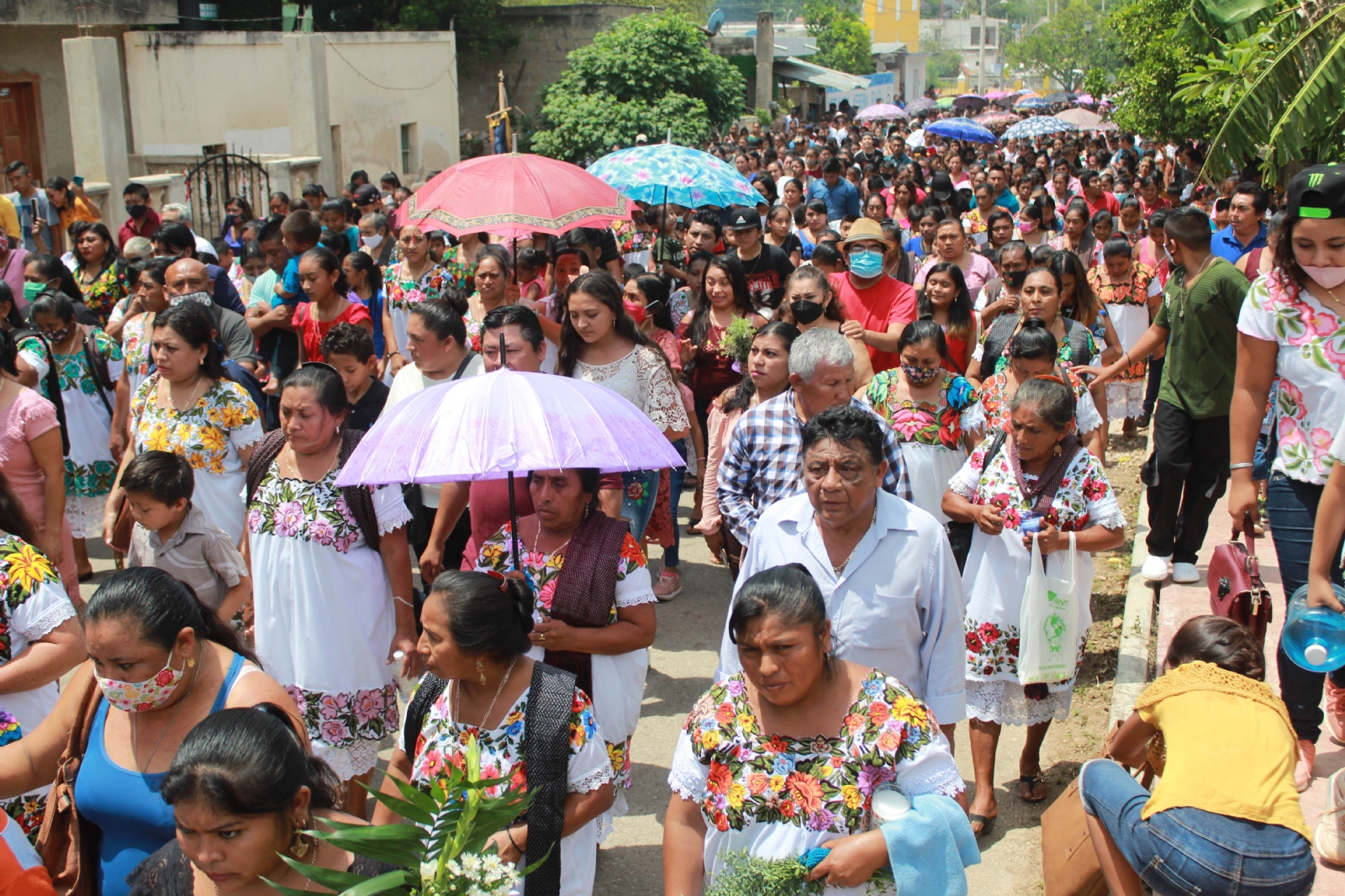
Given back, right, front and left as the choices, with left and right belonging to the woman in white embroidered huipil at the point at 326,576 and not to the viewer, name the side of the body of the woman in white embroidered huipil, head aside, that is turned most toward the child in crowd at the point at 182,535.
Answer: right

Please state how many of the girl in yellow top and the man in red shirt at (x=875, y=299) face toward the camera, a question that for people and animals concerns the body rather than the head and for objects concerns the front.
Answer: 1

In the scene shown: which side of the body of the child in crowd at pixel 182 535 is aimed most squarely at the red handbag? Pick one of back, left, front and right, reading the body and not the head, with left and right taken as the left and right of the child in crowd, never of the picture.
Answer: left

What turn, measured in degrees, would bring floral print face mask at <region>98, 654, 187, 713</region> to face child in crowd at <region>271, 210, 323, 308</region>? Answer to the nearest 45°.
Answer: approximately 135° to its right

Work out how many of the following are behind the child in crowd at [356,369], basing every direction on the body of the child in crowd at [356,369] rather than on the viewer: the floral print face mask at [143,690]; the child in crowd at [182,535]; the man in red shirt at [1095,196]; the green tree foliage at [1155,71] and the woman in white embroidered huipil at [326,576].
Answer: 2

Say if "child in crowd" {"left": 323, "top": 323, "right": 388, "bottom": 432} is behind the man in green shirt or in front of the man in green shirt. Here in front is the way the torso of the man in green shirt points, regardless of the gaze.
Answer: in front

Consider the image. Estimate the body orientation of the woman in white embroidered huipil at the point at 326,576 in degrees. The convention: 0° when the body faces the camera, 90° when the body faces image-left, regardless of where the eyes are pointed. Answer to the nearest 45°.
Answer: approximately 45°

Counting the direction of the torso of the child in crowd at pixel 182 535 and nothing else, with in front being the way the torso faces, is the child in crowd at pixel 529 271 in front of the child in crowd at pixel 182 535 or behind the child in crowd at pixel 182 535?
behind

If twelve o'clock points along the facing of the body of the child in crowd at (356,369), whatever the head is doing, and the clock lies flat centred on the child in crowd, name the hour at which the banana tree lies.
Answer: The banana tree is roughly at 7 o'clock from the child in crowd.

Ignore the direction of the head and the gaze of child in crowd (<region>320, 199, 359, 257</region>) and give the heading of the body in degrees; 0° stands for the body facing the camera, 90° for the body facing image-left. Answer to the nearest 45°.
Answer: approximately 45°

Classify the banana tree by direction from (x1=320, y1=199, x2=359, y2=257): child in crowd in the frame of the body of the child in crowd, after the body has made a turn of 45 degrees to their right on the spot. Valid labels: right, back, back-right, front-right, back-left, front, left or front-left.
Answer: back-left

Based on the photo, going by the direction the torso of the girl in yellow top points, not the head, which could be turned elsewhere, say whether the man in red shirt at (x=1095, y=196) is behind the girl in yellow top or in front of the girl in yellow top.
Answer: in front

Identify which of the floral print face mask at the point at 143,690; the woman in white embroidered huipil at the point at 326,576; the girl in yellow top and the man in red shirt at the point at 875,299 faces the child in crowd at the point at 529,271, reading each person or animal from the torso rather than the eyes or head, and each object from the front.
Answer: the girl in yellow top

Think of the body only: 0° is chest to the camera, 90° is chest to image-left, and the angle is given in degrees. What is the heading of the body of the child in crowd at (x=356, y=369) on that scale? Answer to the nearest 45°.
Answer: approximately 45°

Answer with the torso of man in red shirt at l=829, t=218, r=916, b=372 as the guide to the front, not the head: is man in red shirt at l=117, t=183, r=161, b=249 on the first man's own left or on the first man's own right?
on the first man's own right
